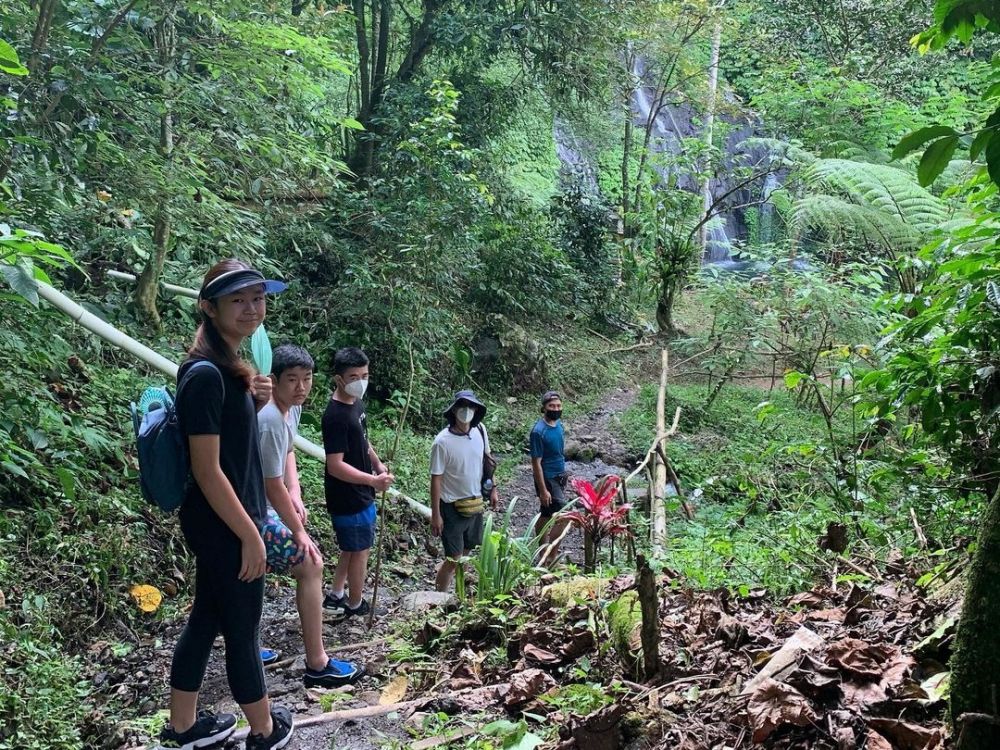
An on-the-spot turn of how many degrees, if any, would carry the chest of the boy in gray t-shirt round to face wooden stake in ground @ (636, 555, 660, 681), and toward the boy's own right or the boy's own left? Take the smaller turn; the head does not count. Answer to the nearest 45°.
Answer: approximately 45° to the boy's own right

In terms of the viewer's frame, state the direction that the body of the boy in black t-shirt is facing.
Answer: to the viewer's right

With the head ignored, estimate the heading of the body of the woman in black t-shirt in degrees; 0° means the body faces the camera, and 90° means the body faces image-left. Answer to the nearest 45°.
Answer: approximately 270°

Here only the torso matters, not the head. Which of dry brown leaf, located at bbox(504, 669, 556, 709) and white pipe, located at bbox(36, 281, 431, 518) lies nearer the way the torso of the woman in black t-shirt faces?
the dry brown leaf

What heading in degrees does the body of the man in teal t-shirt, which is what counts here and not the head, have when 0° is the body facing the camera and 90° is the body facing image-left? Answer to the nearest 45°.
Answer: approximately 315°

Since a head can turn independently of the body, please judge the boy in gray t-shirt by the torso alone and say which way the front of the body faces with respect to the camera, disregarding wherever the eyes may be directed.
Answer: to the viewer's right
